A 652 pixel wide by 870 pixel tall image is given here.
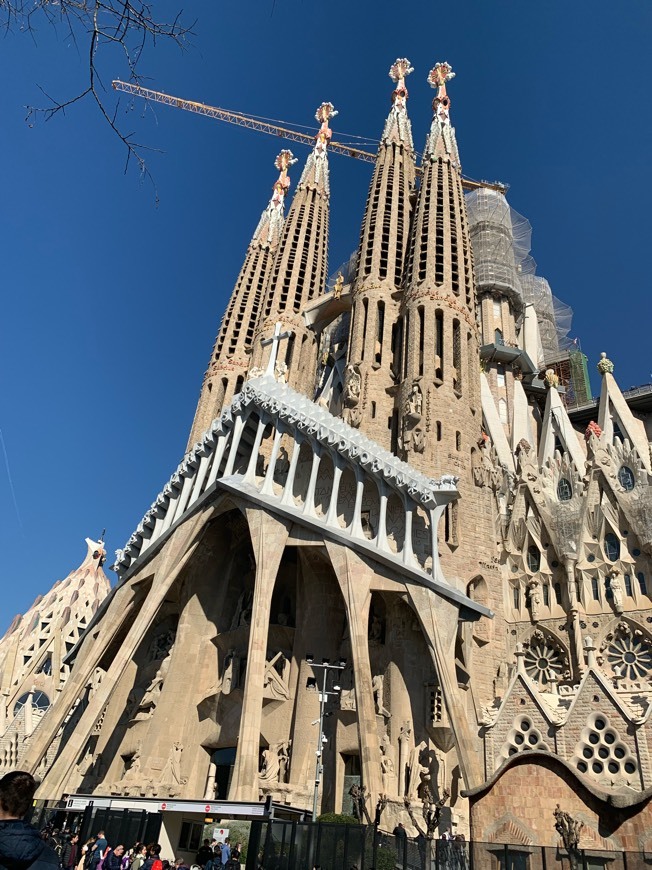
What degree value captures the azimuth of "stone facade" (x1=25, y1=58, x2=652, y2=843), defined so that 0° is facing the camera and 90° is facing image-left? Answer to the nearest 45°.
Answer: approximately 45°

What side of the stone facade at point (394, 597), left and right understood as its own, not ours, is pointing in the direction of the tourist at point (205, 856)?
front

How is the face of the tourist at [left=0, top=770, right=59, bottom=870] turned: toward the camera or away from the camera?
away from the camera

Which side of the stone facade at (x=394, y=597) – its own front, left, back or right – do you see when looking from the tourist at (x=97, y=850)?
front

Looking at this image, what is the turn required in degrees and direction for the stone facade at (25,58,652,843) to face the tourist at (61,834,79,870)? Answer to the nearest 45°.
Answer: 0° — it already faces them

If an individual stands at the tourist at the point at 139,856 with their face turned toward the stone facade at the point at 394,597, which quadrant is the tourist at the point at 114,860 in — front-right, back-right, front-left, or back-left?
back-left

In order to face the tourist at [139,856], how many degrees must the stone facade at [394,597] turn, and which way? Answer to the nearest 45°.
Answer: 0° — it already faces them
